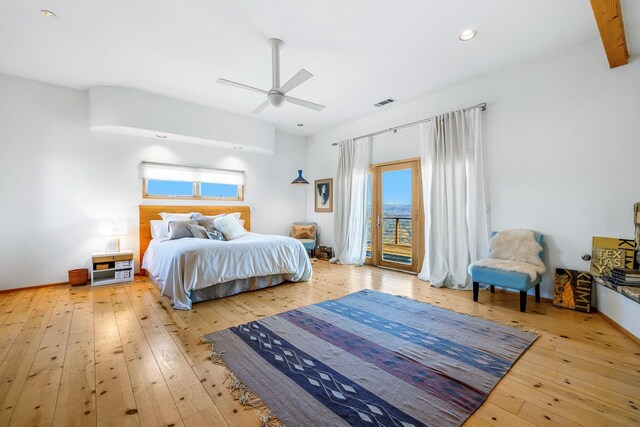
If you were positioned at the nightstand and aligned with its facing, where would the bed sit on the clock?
The bed is roughly at 11 o'clock from the nightstand.

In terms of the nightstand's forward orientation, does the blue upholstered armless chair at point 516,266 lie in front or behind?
in front

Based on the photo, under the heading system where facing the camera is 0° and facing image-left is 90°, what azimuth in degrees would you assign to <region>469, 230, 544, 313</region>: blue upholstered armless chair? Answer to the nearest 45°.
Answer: approximately 45°

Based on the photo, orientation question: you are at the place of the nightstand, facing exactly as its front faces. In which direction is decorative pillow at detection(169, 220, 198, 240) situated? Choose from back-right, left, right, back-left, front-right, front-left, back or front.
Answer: front-left

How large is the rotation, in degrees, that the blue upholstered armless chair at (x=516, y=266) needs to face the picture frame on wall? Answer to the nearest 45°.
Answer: approximately 45° to its right

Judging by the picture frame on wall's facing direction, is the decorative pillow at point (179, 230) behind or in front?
in front

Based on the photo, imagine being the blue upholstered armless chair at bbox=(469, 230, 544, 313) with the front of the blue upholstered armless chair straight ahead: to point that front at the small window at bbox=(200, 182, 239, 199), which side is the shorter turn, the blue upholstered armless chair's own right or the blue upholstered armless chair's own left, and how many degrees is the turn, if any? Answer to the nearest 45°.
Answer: approximately 45° to the blue upholstered armless chair's own right

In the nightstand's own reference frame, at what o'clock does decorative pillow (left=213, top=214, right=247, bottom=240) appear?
The decorative pillow is roughly at 10 o'clock from the nightstand.

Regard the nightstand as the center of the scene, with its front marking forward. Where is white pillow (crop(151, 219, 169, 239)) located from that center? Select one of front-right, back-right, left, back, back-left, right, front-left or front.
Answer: left

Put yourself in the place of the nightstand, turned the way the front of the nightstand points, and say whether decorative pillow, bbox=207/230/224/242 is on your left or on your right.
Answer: on your left

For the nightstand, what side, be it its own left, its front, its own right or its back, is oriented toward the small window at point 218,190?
left

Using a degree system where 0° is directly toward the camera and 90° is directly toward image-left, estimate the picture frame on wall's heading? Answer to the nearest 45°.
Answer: approximately 45°

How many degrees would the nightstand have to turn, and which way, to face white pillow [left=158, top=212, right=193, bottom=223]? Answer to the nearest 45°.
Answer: approximately 90° to its left
